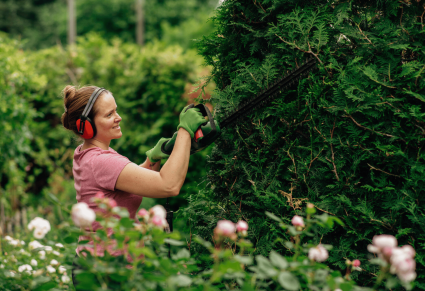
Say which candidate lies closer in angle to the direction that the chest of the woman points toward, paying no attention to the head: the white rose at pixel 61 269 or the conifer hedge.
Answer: the conifer hedge

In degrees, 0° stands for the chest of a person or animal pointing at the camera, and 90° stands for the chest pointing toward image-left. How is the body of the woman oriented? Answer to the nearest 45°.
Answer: approximately 270°

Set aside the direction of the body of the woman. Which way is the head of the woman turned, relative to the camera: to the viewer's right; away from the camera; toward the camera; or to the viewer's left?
to the viewer's right

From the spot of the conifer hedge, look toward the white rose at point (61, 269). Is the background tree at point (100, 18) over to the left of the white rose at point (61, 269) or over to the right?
right

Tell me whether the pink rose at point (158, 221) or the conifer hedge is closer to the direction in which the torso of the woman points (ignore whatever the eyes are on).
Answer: the conifer hedge

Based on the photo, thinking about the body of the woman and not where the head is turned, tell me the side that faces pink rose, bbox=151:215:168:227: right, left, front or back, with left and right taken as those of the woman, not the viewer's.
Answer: right

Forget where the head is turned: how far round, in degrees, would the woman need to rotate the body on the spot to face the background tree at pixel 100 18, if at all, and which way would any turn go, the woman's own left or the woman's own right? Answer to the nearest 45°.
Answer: approximately 90° to the woman's own left
